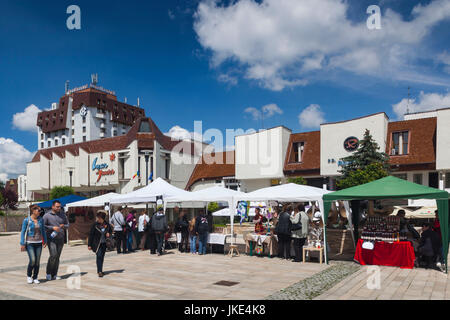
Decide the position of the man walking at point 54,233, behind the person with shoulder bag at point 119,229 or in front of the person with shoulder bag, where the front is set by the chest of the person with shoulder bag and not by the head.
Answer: behind

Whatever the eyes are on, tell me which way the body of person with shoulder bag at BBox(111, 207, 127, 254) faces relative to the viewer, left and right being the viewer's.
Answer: facing away from the viewer and to the right of the viewer

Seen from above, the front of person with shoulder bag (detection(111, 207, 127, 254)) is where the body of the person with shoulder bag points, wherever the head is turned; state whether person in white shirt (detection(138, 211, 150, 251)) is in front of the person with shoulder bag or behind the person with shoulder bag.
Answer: in front

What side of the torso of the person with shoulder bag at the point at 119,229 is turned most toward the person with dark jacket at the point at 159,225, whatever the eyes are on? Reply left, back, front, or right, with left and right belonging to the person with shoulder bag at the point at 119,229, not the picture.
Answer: right

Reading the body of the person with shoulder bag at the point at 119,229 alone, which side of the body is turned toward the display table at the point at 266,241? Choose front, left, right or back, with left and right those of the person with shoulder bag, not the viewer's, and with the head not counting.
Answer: right
